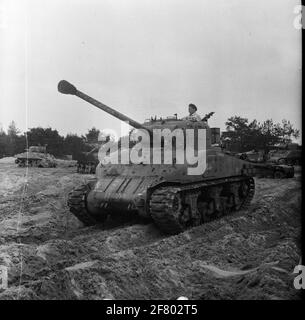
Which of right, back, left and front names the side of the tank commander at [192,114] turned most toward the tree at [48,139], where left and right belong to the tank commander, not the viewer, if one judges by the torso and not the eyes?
right

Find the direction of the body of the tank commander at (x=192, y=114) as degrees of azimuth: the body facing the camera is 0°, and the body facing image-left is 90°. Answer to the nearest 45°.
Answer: approximately 45°

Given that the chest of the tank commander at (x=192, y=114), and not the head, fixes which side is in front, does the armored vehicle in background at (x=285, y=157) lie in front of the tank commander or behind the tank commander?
behind

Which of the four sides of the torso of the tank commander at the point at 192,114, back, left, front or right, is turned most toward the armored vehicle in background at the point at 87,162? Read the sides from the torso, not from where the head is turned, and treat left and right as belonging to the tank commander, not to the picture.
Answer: right

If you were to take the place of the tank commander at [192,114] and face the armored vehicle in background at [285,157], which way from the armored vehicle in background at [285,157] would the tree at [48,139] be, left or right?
left
